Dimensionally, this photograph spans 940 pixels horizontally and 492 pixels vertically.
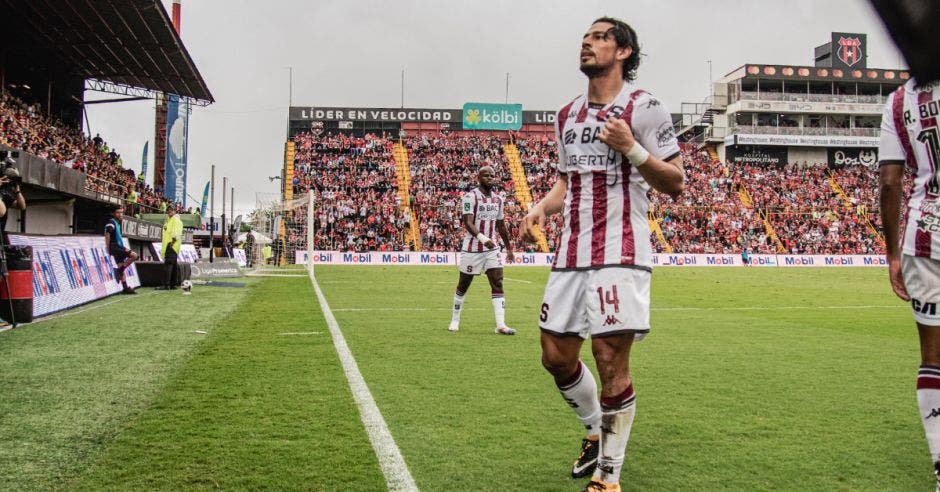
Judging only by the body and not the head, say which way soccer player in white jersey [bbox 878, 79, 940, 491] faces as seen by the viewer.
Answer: away from the camera

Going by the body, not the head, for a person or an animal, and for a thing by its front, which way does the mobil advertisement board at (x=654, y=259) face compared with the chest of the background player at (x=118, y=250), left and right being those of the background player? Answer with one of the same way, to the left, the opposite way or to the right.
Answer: to the right

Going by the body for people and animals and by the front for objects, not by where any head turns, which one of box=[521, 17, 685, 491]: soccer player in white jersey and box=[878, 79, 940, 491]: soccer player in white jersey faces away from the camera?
box=[878, 79, 940, 491]: soccer player in white jersey

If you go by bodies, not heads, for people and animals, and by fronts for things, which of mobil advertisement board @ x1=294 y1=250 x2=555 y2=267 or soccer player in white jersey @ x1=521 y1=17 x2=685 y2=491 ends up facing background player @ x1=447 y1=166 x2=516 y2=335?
the mobil advertisement board

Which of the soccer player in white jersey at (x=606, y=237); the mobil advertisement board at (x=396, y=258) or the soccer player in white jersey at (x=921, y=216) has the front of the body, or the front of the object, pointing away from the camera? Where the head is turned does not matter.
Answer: the soccer player in white jersey at (x=921, y=216)

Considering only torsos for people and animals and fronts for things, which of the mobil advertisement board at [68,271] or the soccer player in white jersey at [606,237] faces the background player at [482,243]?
the mobil advertisement board

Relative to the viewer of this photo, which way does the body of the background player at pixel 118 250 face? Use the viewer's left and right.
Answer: facing the viewer and to the right of the viewer

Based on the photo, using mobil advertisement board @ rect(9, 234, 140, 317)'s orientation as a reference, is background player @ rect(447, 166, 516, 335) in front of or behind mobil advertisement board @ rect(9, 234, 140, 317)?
in front

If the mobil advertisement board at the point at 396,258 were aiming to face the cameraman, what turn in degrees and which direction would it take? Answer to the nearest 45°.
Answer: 0° — it already faces them

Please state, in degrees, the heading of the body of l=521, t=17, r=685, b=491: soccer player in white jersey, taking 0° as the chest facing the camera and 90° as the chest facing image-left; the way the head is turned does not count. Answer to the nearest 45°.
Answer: approximately 45°

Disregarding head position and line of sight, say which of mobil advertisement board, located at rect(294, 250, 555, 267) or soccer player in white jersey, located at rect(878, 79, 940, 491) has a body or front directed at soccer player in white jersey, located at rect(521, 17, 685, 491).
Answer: the mobil advertisement board

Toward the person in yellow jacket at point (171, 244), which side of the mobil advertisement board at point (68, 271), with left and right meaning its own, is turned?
left

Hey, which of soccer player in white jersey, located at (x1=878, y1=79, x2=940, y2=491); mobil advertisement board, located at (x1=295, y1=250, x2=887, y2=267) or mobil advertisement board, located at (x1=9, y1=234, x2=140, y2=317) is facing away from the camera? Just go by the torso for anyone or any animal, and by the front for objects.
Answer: the soccer player in white jersey

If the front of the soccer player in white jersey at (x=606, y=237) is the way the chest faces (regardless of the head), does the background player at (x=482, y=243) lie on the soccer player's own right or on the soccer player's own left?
on the soccer player's own right
